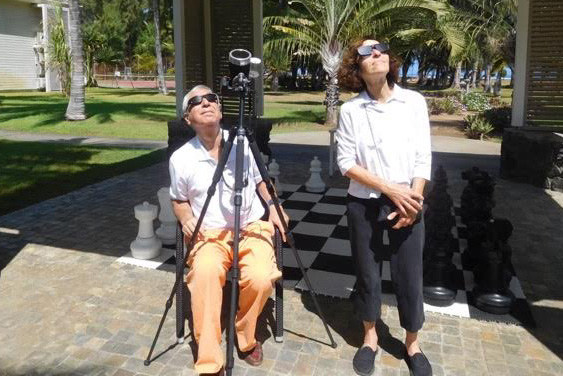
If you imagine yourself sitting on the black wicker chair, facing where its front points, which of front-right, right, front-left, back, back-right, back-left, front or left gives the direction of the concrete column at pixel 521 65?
back-left

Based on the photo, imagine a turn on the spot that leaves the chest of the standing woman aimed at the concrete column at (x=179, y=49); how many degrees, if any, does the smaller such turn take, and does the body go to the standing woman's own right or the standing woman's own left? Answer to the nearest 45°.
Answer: approximately 135° to the standing woman's own right

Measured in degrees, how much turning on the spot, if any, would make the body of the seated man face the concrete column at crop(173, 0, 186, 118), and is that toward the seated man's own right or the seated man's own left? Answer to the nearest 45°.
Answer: approximately 180°

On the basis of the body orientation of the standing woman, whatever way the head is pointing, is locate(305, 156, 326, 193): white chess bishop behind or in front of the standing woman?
behind

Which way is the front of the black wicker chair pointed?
toward the camera

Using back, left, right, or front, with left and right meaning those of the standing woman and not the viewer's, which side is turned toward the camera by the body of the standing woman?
front

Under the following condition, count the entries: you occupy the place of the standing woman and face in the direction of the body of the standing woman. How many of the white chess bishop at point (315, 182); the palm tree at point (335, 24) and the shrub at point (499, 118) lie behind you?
3

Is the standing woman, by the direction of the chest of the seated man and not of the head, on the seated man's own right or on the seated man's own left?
on the seated man's own left

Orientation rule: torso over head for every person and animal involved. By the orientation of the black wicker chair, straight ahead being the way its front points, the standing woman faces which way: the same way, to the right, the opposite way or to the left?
the same way

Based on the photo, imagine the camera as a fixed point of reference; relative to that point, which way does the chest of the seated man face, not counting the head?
toward the camera

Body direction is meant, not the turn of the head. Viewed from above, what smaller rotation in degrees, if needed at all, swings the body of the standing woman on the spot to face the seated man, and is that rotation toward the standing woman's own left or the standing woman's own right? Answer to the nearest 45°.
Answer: approximately 90° to the standing woman's own right

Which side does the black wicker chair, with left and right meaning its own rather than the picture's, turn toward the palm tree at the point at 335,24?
back

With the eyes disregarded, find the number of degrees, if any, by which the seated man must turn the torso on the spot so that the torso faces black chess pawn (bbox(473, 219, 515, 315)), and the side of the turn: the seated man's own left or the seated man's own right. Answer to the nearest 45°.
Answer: approximately 90° to the seated man's own left

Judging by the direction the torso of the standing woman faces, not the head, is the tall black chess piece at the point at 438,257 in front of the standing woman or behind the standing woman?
behind

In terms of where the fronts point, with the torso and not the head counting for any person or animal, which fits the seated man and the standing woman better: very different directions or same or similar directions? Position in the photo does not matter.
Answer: same or similar directions

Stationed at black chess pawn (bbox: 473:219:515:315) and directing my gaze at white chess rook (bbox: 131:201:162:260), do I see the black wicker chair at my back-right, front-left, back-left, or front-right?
front-left

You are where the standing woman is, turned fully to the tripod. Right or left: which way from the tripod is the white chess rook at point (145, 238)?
right

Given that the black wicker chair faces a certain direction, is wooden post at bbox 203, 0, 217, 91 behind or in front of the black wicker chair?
behind
